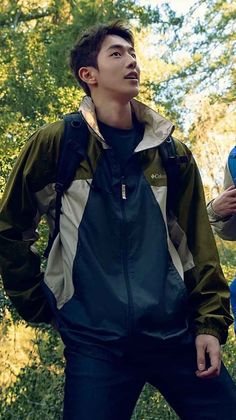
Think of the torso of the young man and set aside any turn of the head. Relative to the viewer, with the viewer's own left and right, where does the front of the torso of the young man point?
facing the viewer

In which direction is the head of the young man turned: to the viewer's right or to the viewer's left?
to the viewer's right
